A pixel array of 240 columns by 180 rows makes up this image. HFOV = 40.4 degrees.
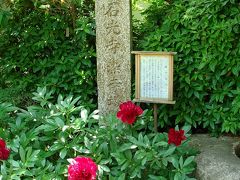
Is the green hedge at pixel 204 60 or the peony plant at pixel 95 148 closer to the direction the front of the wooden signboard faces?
the peony plant

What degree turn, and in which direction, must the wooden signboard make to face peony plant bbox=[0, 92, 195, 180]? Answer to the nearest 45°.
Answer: approximately 45° to its right

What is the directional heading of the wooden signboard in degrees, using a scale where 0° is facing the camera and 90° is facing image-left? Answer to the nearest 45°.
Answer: approximately 0°
